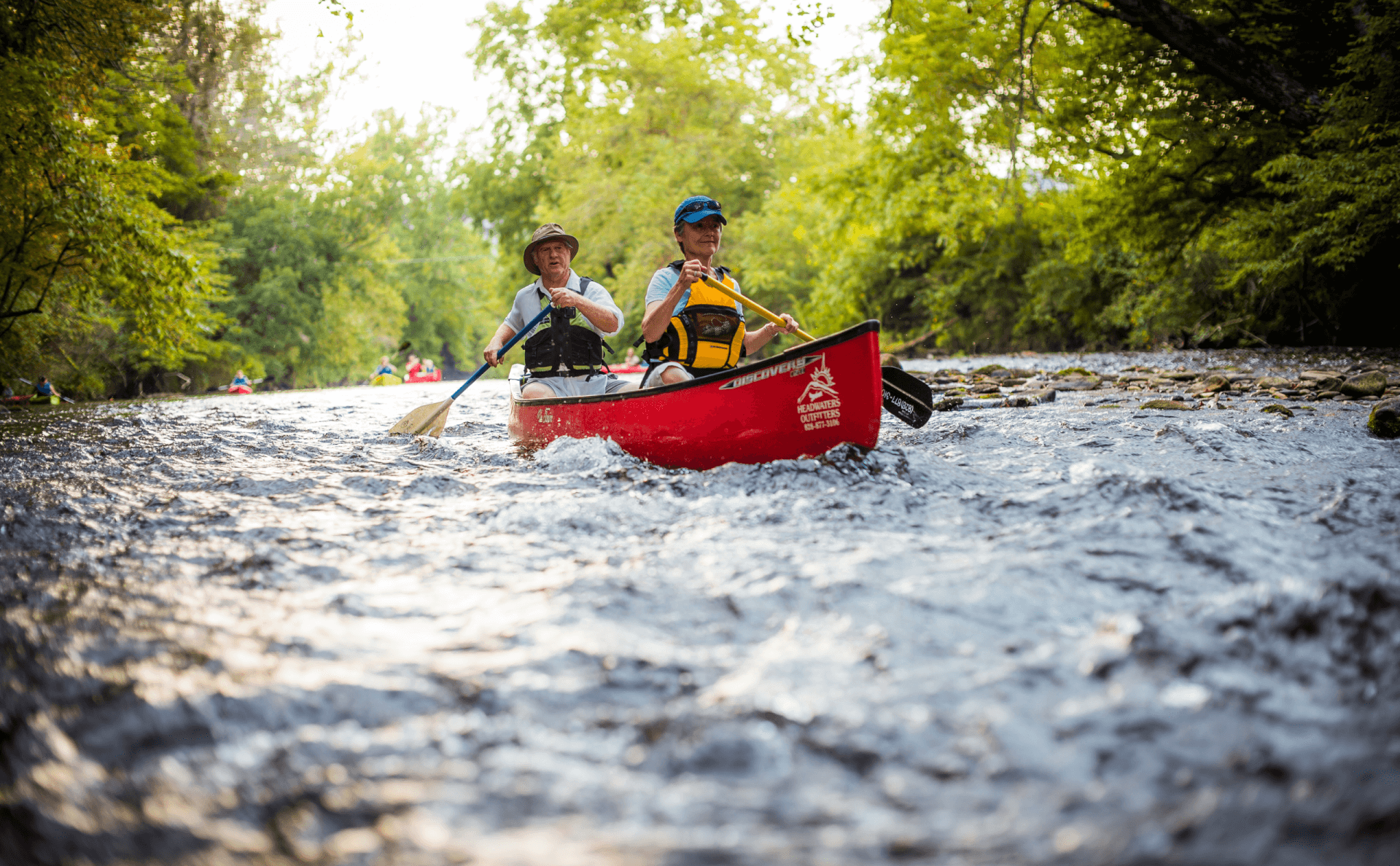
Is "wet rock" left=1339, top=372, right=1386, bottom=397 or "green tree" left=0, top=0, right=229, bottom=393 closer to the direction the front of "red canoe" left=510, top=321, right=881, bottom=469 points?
the wet rock

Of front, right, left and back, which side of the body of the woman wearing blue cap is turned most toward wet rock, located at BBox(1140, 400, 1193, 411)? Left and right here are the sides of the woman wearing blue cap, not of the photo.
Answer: left

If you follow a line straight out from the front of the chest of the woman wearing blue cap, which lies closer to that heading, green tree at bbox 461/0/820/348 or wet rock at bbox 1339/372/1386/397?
the wet rock

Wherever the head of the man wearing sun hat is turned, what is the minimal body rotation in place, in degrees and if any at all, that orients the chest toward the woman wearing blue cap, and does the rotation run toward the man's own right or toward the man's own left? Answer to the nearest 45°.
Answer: approximately 45° to the man's own left

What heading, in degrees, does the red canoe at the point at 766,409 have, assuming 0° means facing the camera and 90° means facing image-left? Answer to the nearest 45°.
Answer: approximately 315°

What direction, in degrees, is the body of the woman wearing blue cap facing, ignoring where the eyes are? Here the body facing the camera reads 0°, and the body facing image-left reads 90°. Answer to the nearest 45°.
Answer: approximately 315°

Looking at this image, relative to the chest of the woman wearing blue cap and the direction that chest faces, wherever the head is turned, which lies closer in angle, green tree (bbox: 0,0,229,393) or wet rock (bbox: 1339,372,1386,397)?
the wet rock

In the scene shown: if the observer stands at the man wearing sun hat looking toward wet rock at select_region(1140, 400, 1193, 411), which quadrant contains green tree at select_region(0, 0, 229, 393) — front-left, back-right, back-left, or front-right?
front-left
